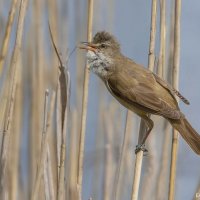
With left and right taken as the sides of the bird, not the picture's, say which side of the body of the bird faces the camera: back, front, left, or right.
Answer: left
